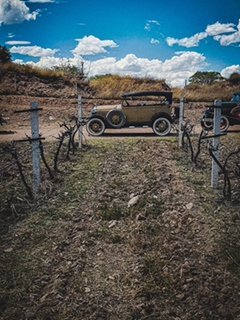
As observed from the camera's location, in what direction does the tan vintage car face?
facing to the left of the viewer

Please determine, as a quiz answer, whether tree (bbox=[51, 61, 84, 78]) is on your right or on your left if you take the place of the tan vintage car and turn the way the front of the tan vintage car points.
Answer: on your right

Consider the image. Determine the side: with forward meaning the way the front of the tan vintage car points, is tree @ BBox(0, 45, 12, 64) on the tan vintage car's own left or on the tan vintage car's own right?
on the tan vintage car's own right

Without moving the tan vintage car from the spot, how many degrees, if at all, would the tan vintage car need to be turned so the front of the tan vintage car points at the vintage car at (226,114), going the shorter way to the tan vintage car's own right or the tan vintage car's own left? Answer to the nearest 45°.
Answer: approximately 180°

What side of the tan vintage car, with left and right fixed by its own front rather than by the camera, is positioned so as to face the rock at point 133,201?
left

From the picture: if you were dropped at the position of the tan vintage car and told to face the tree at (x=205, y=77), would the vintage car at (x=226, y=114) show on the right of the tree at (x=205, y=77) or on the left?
right

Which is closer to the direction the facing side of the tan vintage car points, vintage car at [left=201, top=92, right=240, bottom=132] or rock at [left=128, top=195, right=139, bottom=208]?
the rock
